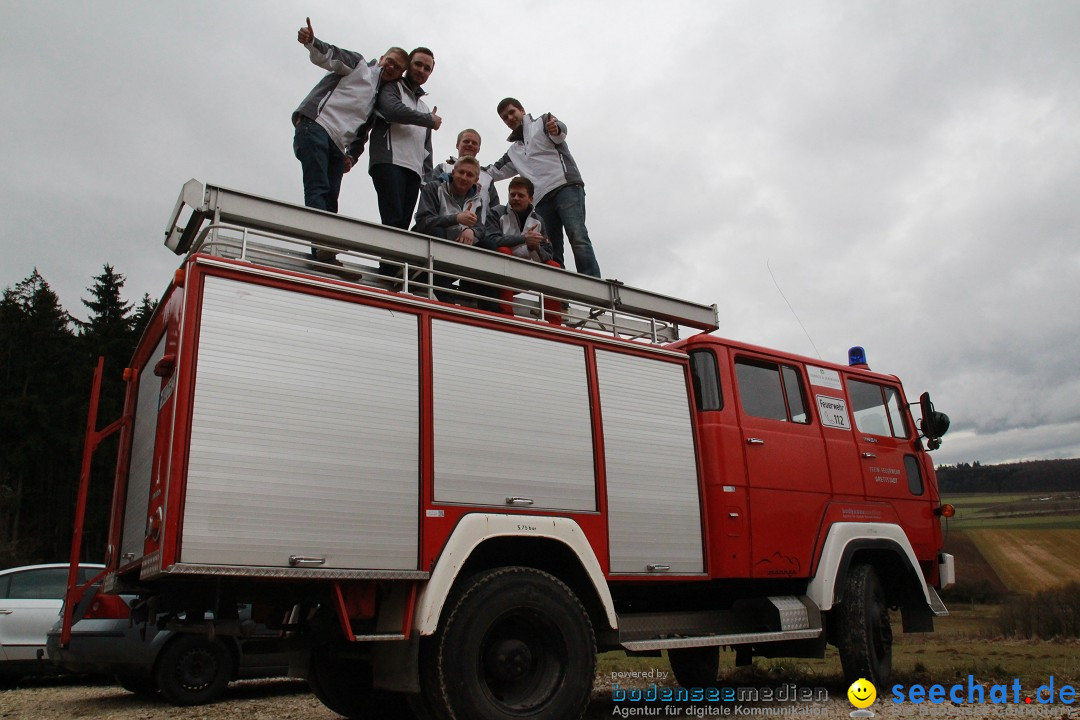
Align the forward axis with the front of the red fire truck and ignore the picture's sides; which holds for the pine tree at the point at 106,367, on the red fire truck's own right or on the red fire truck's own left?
on the red fire truck's own left

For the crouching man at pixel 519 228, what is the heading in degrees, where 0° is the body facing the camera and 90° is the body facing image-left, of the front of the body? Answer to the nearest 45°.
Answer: approximately 0°

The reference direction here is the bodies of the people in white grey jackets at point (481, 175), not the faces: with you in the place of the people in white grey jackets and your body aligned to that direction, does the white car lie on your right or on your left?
on your right

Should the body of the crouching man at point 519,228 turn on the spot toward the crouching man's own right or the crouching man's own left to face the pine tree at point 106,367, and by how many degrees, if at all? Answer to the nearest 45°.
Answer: approximately 135° to the crouching man's own right

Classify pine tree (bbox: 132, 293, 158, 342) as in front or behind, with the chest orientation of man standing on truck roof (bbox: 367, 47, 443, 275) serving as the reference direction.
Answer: behind

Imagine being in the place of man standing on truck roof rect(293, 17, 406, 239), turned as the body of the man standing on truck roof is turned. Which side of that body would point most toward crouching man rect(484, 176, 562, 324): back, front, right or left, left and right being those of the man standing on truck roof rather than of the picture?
left

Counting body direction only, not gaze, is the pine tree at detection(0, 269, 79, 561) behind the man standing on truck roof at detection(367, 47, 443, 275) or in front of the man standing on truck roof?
behind

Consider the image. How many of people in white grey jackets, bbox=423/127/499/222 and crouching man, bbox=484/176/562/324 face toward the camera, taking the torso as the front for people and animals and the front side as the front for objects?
2

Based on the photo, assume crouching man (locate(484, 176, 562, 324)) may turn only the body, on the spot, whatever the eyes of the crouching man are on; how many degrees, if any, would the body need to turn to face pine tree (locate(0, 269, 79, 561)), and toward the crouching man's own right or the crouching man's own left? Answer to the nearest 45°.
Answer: approximately 135° to the crouching man's own right

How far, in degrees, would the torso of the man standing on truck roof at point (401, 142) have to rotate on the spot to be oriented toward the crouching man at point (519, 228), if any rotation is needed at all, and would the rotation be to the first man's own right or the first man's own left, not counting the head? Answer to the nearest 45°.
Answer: approximately 90° to the first man's own left

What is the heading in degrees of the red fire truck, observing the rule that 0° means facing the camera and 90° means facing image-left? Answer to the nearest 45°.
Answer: approximately 225°

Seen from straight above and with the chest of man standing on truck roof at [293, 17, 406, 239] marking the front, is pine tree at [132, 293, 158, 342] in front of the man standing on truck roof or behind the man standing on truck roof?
behind
